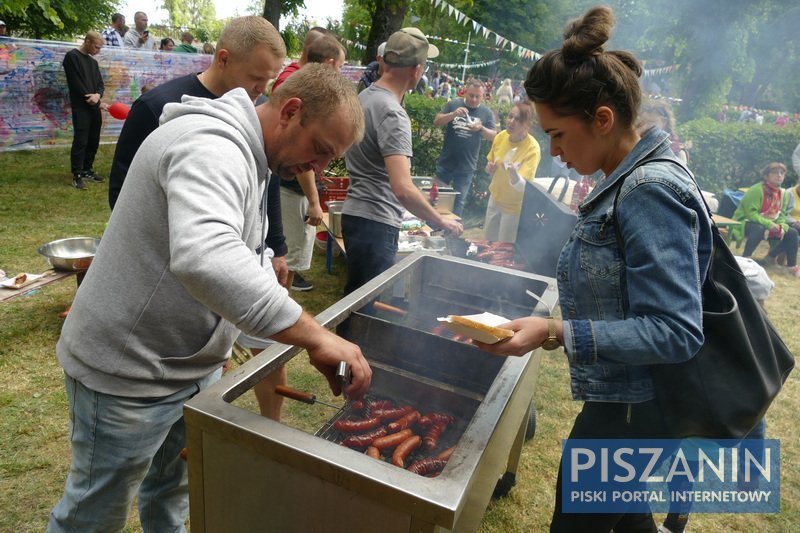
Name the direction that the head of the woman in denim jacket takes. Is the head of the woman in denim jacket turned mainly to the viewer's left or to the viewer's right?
to the viewer's left

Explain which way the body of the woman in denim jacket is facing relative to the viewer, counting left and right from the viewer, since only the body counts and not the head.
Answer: facing to the left of the viewer

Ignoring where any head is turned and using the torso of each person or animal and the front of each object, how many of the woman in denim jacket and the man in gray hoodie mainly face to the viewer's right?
1

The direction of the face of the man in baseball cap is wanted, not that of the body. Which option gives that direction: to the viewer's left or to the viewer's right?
to the viewer's right

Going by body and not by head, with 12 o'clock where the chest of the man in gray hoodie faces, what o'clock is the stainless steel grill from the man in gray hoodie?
The stainless steel grill is roughly at 1 o'clock from the man in gray hoodie.

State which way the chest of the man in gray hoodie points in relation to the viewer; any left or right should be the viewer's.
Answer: facing to the right of the viewer

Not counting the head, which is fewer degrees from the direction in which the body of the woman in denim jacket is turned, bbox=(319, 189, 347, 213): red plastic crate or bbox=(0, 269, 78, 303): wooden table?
the wooden table

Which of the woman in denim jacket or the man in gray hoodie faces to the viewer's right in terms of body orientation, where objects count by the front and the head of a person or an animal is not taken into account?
the man in gray hoodie
